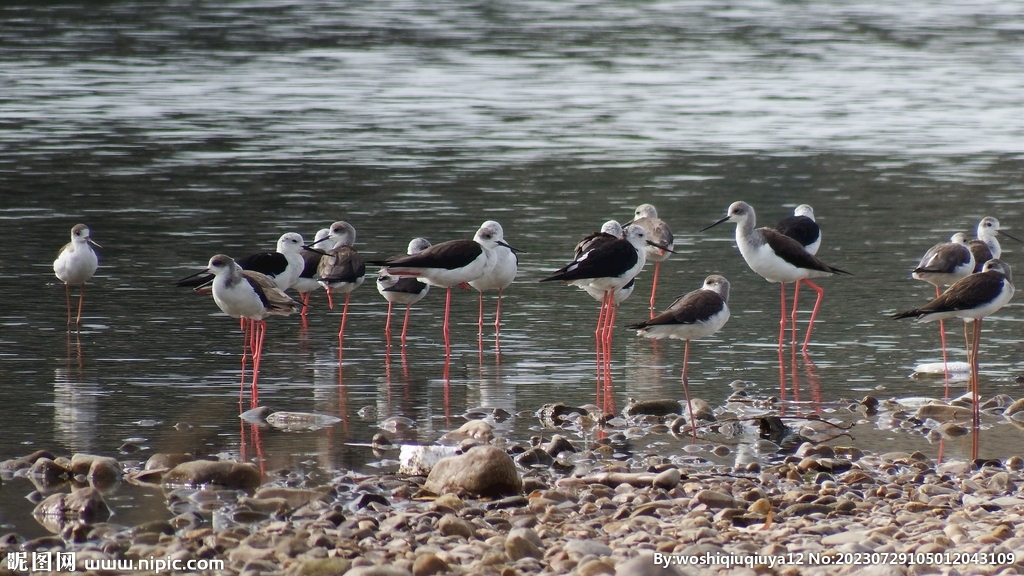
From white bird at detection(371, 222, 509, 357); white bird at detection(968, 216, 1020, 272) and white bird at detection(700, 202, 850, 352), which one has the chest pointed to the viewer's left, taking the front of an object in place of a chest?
white bird at detection(700, 202, 850, 352)

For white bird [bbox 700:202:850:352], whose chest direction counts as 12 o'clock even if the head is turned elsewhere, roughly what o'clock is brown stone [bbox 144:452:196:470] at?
The brown stone is roughly at 10 o'clock from the white bird.

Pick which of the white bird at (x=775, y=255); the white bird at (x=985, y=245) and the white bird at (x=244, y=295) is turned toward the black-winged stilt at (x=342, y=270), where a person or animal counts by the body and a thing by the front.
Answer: the white bird at (x=775, y=255)

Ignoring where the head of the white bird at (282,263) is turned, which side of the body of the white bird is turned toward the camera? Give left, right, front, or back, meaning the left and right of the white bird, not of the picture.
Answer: right

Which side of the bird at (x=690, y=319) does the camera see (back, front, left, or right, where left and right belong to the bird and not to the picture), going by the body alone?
right

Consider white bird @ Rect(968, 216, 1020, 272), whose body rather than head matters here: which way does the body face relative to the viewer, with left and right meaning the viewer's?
facing to the right of the viewer

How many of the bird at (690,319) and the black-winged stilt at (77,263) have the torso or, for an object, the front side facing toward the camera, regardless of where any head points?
1

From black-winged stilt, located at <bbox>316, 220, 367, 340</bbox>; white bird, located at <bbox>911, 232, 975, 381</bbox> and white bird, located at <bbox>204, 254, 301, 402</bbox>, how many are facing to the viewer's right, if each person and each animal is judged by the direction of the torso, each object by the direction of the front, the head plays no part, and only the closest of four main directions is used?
1

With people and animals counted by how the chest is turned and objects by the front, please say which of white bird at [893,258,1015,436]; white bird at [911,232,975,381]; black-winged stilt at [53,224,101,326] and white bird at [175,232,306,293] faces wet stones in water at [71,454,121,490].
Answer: the black-winged stilt

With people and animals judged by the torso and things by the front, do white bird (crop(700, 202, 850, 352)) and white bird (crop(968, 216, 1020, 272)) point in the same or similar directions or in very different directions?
very different directions

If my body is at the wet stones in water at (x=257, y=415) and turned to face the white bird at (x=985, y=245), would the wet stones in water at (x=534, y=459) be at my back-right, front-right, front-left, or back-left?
front-right

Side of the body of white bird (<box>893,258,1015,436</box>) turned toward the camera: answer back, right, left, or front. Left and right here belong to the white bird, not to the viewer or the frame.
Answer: right

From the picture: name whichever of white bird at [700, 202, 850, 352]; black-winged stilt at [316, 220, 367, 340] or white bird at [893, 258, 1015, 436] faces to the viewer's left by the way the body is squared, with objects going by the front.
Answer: white bird at [700, 202, 850, 352]

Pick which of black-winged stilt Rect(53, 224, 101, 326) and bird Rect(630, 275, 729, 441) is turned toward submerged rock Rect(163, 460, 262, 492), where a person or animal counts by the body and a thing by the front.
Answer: the black-winged stilt

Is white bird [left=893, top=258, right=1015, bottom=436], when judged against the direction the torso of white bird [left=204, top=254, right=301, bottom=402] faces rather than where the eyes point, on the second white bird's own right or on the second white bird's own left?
on the second white bird's own left

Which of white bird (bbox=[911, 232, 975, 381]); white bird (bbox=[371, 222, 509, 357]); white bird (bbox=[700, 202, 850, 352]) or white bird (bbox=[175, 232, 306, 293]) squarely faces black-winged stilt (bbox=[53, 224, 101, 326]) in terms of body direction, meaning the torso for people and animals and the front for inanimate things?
white bird (bbox=[700, 202, 850, 352])

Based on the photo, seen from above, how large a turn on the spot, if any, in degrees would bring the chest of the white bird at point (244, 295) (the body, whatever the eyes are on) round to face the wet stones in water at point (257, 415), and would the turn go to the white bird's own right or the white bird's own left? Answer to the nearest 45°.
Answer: approximately 45° to the white bird's own left

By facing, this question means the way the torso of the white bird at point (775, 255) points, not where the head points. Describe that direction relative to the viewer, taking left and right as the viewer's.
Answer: facing to the left of the viewer

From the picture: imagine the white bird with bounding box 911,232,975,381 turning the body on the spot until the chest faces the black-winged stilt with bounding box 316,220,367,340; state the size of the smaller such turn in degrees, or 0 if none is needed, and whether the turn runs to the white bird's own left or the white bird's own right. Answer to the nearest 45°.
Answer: approximately 180°
